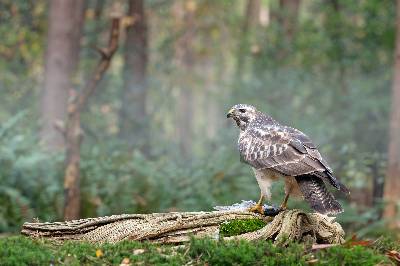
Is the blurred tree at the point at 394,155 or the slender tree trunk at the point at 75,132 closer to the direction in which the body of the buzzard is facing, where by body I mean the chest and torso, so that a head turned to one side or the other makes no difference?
the slender tree trunk

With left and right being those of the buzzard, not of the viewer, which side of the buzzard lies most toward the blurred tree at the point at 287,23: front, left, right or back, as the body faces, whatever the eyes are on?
right

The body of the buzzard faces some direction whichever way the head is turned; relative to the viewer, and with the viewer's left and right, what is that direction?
facing to the left of the viewer

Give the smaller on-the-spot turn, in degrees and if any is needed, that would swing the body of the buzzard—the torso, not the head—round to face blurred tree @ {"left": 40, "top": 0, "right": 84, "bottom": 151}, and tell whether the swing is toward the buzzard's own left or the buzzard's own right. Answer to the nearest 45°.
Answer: approximately 45° to the buzzard's own right

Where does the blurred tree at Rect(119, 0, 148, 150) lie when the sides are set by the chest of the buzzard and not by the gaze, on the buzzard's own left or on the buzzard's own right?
on the buzzard's own right

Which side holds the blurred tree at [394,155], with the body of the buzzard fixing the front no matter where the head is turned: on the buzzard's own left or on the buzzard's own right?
on the buzzard's own right

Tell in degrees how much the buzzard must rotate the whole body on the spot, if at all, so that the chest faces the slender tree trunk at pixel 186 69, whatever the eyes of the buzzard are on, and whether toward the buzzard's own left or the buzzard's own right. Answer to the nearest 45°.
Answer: approximately 90° to the buzzard's own right
